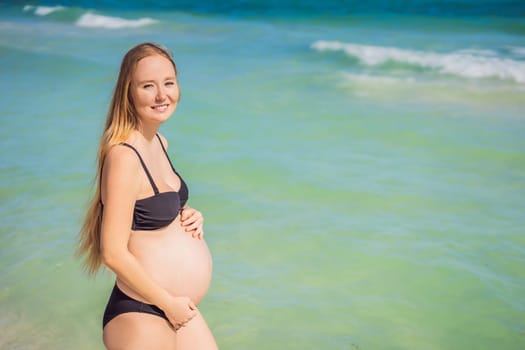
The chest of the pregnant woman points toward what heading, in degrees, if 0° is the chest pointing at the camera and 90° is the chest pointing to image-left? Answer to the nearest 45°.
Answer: approximately 315°
